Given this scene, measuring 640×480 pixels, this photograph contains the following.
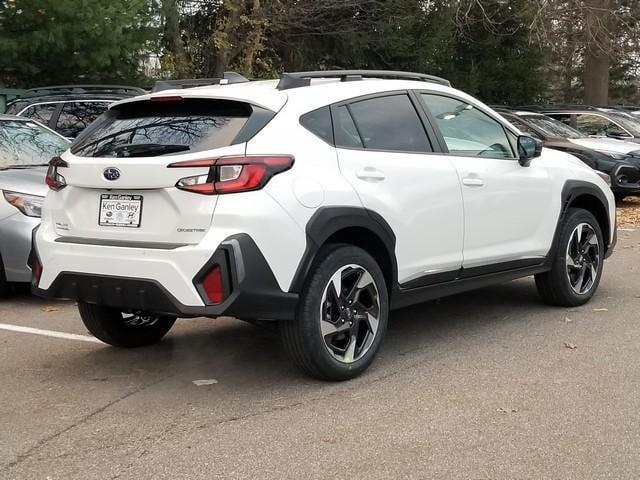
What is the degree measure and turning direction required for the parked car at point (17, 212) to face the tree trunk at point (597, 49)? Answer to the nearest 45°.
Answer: approximately 90° to its left

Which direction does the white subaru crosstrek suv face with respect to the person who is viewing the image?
facing away from the viewer and to the right of the viewer

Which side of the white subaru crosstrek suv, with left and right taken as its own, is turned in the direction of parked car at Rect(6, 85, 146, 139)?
left

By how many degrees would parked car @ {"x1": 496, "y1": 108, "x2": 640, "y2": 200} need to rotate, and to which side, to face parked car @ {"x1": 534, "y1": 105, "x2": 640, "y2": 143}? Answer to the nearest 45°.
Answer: approximately 135° to its left

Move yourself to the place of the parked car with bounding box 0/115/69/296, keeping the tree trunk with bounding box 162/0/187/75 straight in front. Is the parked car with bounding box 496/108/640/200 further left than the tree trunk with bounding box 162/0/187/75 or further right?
right

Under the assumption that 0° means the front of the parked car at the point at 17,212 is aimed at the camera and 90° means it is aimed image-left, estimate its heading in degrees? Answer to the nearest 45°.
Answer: approximately 315°

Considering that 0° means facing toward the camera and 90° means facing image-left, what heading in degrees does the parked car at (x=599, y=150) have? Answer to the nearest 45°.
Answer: approximately 315°
